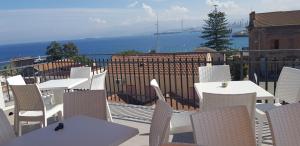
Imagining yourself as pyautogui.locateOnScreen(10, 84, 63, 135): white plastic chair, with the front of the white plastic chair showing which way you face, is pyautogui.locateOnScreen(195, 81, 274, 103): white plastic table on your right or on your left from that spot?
on your right

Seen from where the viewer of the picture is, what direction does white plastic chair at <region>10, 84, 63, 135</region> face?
facing away from the viewer and to the right of the viewer

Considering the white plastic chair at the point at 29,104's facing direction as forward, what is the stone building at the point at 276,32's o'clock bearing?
The stone building is roughly at 12 o'clock from the white plastic chair.

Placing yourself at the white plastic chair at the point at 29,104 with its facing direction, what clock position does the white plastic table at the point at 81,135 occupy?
The white plastic table is roughly at 4 o'clock from the white plastic chair.

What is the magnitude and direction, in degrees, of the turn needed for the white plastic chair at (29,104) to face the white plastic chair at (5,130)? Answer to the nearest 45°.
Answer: approximately 135° to its right

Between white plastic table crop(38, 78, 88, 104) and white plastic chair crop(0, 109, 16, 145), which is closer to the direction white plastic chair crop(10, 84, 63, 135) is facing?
the white plastic table

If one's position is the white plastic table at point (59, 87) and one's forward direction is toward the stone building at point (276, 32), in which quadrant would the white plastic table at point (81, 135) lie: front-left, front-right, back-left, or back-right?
back-right

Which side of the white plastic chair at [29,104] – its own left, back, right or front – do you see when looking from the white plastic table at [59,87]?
front

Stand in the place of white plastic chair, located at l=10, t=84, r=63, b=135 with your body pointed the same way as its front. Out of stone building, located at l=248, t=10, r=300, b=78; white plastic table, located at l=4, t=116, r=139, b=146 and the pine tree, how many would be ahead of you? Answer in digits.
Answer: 2

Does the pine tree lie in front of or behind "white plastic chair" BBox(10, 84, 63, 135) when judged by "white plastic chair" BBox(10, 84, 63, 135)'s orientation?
in front
